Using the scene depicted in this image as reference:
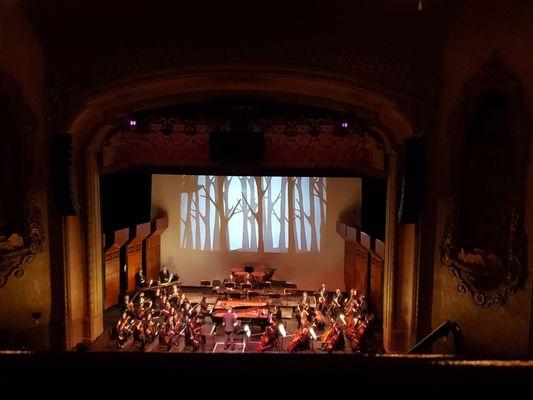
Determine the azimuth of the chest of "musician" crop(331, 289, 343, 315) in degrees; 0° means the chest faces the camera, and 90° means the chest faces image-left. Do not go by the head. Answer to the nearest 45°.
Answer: approximately 45°

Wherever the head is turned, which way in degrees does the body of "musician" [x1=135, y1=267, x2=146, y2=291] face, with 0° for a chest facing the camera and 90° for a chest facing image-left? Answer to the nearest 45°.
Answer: approximately 315°

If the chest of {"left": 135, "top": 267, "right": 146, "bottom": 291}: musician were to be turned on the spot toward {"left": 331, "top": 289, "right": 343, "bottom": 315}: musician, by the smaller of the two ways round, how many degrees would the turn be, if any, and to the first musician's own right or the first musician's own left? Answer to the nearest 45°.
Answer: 0° — they already face them

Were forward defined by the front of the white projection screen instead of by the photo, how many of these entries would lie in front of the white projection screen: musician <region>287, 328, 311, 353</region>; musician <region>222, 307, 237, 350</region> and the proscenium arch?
3

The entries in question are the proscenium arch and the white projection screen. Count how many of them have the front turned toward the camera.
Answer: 2
